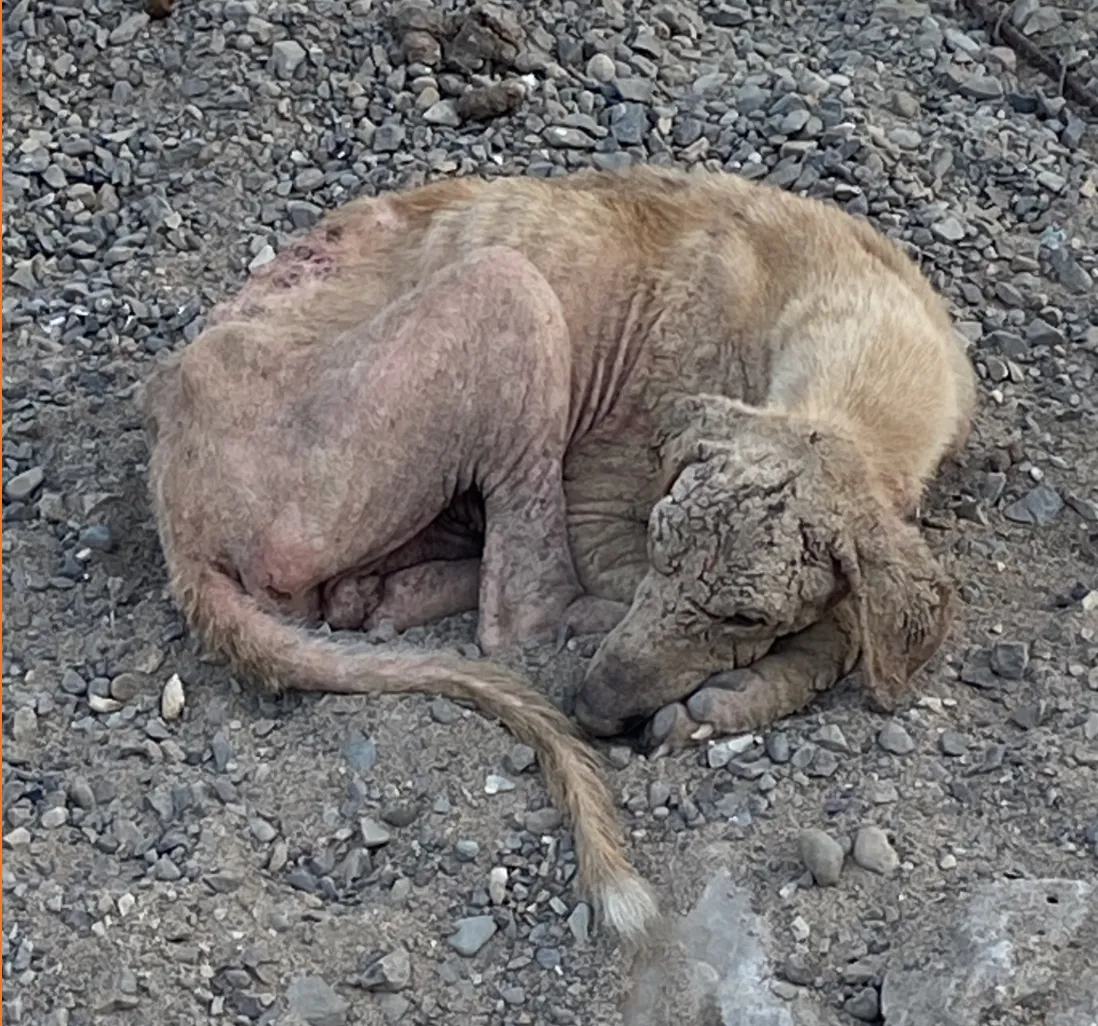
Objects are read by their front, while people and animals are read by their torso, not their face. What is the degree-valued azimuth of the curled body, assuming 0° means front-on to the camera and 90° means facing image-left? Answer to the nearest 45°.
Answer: approximately 270°

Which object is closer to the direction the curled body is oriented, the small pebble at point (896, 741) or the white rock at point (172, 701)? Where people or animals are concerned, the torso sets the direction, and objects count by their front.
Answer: the small pebble

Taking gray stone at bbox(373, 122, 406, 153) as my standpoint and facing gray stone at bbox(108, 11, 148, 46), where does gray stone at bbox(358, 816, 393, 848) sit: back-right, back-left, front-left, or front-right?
back-left

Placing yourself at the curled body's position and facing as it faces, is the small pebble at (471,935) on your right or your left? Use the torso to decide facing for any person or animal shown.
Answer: on your right

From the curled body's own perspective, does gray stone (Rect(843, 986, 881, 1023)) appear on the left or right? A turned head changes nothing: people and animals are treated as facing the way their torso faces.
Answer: on its right

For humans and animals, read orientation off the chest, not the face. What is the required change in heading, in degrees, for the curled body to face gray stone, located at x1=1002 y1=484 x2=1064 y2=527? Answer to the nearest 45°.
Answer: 0° — it already faces it

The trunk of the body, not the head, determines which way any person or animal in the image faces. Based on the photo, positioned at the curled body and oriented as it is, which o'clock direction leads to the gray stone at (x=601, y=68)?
The gray stone is roughly at 9 o'clock from the curled body.

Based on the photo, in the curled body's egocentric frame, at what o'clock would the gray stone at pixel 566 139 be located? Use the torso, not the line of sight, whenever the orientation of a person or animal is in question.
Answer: The gray stone is roughly at 9 o'clock from the curled body.

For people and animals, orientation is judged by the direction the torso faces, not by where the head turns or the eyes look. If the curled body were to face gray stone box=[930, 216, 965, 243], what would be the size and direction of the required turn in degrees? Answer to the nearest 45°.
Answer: approximately 45° to its left

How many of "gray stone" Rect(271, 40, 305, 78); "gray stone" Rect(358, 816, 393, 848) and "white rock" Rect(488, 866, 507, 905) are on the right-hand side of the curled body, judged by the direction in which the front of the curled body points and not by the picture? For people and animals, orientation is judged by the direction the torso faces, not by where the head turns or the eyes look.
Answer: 2

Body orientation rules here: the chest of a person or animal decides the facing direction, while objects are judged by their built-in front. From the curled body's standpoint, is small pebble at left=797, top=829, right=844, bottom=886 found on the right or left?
on its right

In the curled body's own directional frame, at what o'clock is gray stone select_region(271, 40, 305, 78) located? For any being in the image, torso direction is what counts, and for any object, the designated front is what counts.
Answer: The gray stone is roughly at 8 o'clock from the curled body.

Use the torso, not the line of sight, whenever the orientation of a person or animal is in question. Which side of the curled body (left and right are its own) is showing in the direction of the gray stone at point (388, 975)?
right
